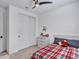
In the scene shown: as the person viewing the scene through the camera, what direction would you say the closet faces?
facing the viewer and to the right of the viewer

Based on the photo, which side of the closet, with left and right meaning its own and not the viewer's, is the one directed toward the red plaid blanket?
front
